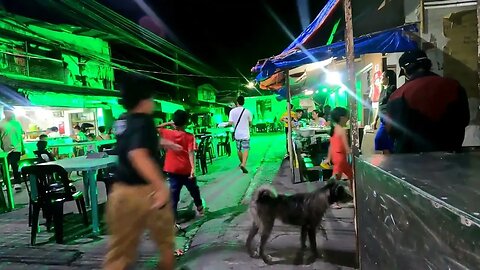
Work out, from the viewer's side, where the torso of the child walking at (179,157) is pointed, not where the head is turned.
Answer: away from the camera

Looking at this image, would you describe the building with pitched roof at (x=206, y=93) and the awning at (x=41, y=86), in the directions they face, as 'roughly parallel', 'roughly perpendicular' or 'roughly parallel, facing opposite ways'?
roughly perpendicular

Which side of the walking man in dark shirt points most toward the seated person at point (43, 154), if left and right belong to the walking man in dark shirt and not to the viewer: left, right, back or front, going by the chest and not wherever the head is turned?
left

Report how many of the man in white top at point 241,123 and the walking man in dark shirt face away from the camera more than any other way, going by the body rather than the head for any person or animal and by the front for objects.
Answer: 1

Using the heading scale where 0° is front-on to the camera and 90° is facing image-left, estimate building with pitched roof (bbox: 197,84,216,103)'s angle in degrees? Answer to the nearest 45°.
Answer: approximately 0°

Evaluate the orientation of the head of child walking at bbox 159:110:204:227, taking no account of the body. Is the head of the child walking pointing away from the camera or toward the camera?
away from the camera

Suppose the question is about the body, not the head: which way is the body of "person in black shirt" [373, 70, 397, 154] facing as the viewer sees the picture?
to the viewer's left
